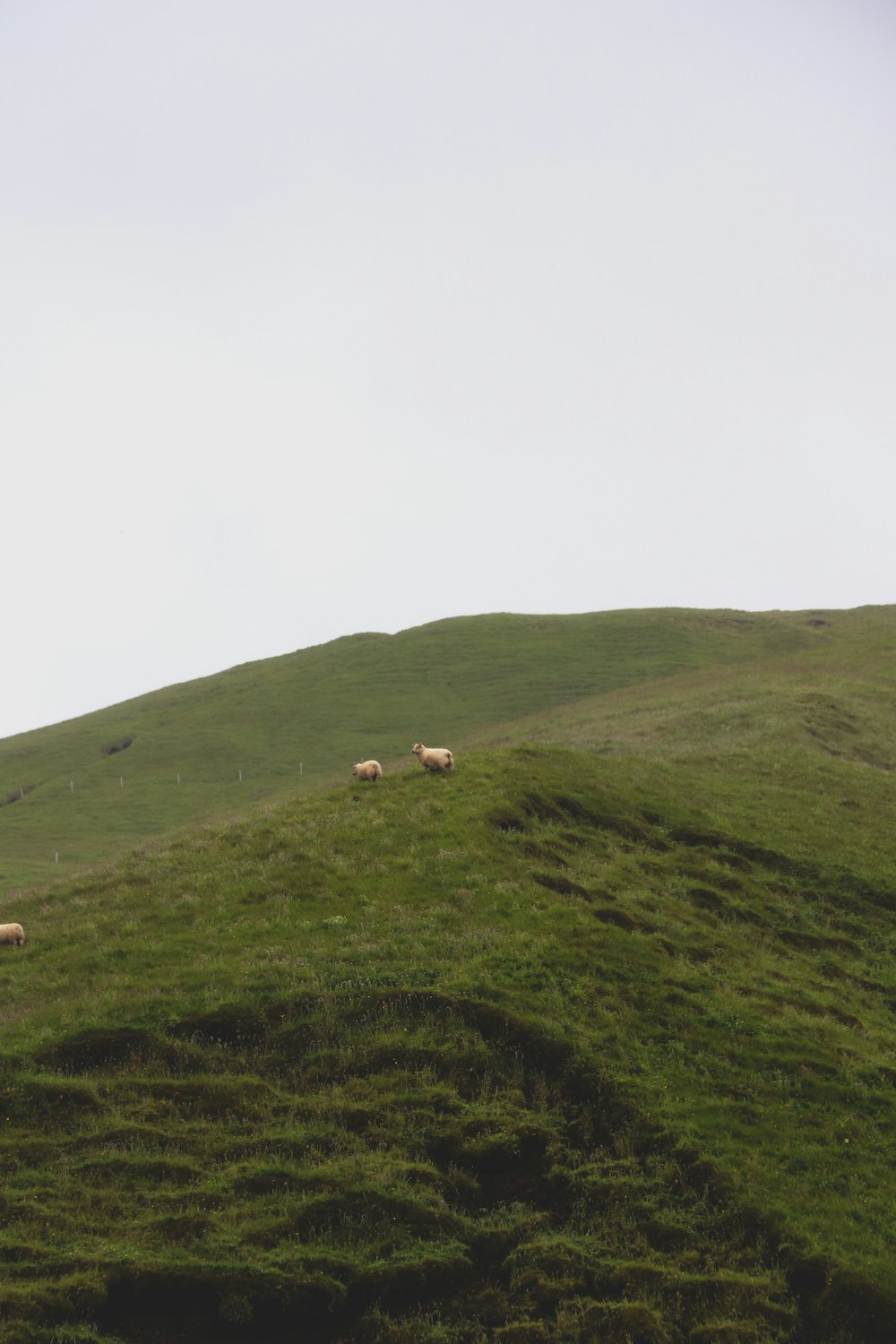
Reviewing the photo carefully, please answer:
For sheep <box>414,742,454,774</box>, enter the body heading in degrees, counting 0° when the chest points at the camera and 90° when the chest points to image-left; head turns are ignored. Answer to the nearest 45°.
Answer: approximately 90°
